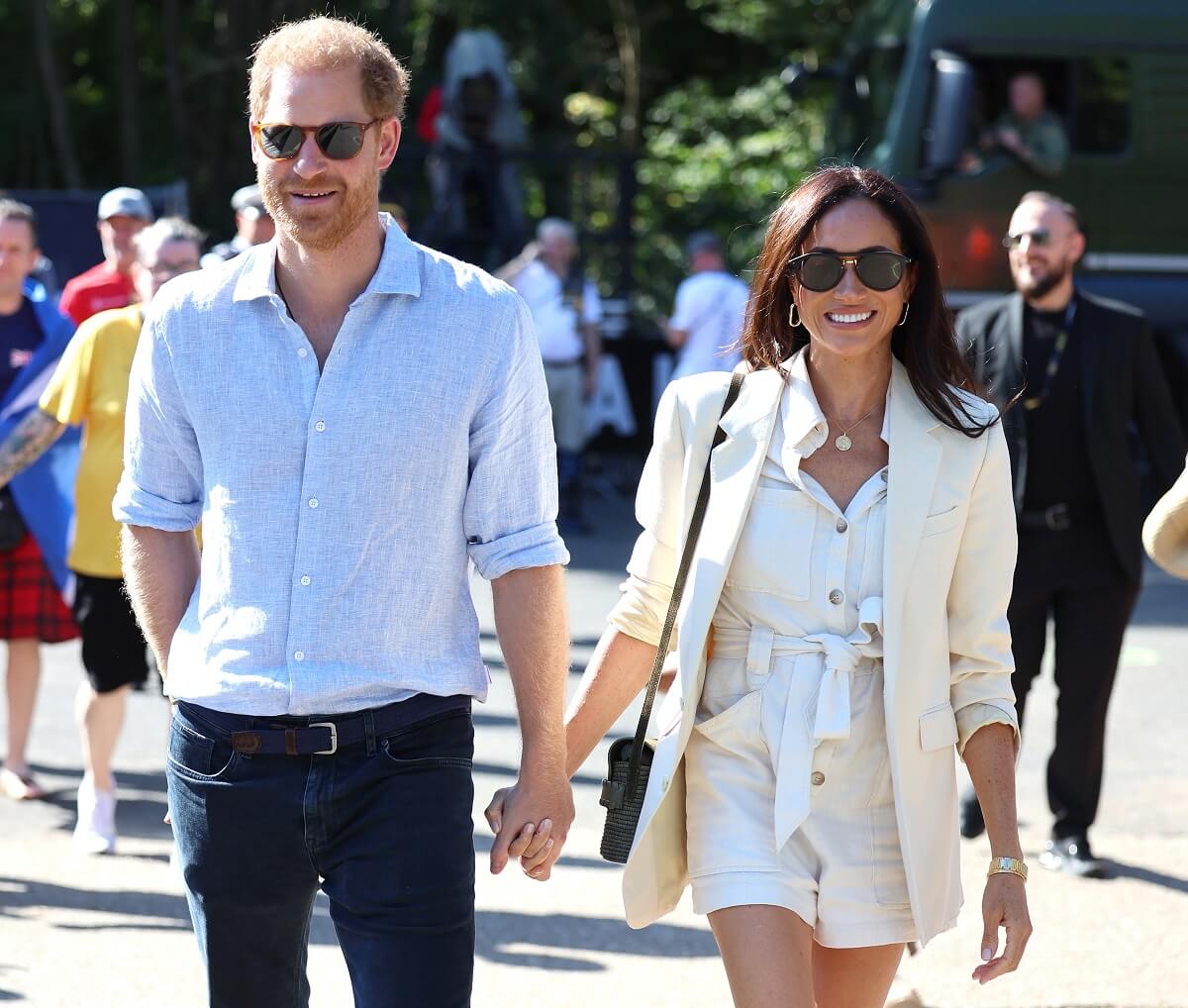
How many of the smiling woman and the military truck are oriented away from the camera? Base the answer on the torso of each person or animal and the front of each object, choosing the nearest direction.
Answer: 0

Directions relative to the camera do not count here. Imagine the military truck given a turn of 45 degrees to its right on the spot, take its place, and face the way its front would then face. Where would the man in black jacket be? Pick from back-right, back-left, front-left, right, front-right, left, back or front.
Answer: left

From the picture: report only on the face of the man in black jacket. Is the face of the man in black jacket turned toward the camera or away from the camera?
toward the camera

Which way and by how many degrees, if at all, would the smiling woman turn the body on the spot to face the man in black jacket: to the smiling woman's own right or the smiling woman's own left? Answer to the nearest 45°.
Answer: approximately 180°

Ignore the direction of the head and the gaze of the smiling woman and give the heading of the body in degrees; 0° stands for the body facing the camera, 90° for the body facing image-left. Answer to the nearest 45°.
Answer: approximately 0°

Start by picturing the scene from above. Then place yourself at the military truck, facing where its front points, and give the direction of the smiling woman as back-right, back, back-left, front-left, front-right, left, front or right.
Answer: front-left

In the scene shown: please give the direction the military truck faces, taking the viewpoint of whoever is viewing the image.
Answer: facing the viewer and to the left of the viewer

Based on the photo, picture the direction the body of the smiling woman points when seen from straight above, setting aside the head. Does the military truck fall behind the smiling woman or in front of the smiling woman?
behind
